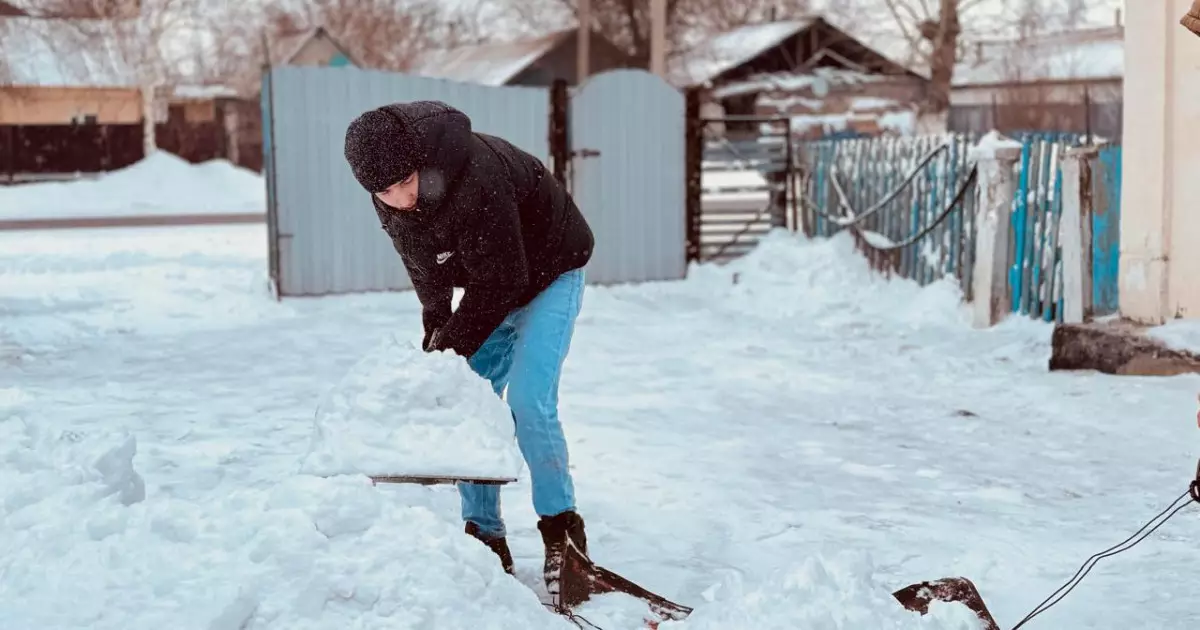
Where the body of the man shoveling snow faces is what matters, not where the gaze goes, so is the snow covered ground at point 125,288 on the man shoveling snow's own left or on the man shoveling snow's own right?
on the man shoveling snow's own right

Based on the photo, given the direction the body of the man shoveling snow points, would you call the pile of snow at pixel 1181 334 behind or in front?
behind

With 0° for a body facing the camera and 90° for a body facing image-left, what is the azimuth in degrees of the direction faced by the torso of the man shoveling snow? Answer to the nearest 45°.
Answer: approximately 45°

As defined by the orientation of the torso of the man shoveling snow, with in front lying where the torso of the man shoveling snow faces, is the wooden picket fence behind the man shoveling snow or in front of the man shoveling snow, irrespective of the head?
behind

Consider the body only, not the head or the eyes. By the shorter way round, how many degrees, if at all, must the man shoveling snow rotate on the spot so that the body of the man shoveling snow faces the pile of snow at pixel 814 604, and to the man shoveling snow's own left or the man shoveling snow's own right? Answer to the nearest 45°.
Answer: approximately 90° to the man shoveling snow's own left

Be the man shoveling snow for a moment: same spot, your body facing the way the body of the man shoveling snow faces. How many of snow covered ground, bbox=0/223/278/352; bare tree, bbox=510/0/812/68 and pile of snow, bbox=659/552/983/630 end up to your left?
1

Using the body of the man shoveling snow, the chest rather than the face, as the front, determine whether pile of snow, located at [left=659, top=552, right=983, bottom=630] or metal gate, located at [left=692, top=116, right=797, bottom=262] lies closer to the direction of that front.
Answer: the pile of snow

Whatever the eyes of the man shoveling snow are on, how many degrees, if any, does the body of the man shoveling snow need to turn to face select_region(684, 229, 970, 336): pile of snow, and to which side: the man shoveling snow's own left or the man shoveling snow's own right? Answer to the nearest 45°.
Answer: approximately 135° to the man shoveling snow's own right
